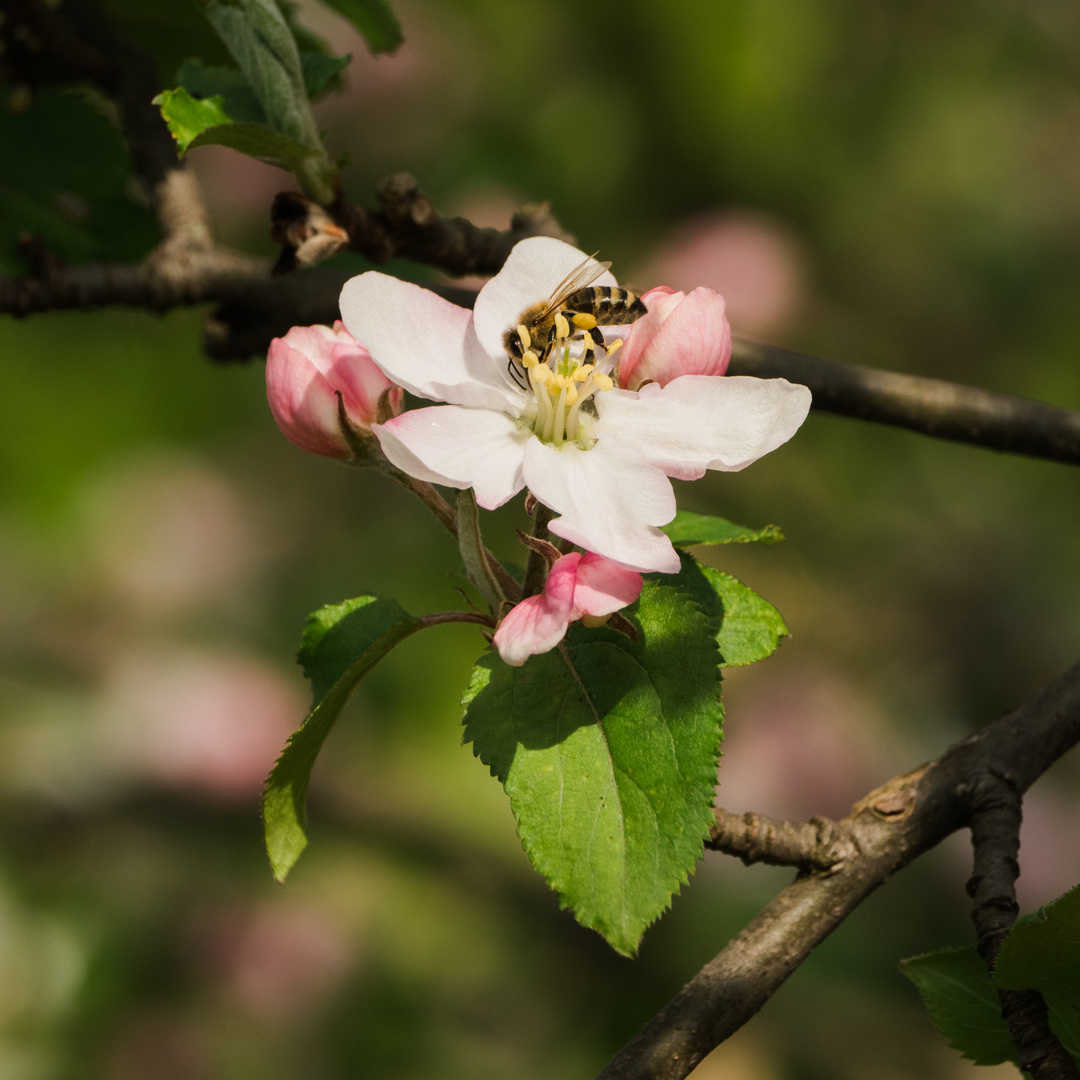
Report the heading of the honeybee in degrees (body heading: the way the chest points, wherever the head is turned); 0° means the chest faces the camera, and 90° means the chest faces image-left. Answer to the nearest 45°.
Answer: approximately 90°

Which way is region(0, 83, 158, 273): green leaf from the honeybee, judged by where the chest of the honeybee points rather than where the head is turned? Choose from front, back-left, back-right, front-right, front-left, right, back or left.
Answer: front-right
